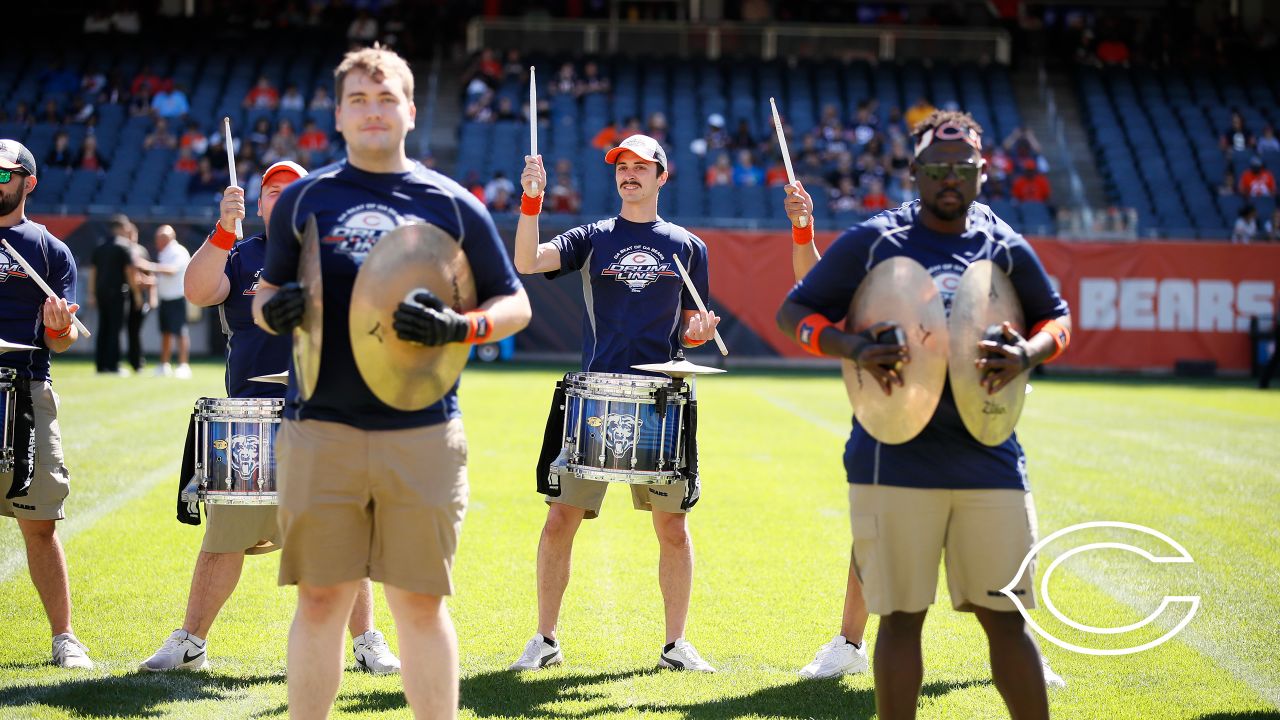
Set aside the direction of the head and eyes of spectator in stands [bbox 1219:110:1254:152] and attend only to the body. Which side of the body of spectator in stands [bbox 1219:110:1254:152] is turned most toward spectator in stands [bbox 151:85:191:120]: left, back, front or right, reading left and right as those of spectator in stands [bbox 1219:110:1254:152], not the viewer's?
right

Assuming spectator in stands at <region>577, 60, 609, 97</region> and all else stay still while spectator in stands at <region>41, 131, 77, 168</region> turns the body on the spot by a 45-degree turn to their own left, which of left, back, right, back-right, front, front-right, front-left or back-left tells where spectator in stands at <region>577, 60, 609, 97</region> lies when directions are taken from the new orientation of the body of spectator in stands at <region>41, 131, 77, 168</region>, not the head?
front-left

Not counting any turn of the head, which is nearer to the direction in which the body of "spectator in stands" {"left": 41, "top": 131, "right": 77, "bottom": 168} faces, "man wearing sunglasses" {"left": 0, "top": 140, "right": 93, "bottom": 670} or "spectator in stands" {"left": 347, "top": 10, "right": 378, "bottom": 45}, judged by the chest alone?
the man wearing sunglasses

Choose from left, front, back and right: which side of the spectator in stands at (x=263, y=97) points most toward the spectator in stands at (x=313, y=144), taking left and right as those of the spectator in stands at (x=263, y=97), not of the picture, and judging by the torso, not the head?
front

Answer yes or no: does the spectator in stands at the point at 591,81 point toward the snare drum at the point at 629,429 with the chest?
yes

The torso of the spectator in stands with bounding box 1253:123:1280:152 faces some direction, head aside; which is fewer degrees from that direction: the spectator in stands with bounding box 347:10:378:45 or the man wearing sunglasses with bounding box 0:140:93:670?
the man wearing sunglasses

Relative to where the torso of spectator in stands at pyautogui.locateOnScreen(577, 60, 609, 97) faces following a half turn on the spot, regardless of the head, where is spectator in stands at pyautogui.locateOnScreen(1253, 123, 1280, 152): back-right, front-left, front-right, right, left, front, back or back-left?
right

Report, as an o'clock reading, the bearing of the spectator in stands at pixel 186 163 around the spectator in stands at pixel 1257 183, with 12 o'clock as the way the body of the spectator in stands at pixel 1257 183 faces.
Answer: the spectator in stands at pixel 186 163 is roughly at 2 o'clock from the spectator in stands at pixel 1257 183.

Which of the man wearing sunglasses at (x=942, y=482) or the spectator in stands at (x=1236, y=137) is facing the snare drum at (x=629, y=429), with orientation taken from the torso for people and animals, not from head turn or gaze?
the spectator in stands

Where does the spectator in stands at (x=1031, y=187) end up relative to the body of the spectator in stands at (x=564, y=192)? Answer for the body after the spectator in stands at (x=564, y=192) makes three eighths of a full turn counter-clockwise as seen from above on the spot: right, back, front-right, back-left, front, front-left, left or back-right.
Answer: front-right

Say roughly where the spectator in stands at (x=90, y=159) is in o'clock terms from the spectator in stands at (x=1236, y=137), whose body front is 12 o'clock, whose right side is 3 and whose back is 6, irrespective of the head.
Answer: the spectator in stands at (x=90, y=159) is roughly at 2 o'clock from the spectator in stands at (x=1236, y=137).

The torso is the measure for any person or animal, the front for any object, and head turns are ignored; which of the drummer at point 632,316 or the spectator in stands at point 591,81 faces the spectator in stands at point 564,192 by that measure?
the spectator in stands at point 591,81
